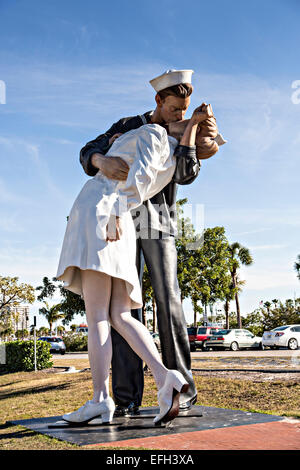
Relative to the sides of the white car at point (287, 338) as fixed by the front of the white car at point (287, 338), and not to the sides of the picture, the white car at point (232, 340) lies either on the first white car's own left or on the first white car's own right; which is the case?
on the first white car's own left

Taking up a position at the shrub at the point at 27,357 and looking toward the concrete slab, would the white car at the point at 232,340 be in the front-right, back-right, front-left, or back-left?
back-left

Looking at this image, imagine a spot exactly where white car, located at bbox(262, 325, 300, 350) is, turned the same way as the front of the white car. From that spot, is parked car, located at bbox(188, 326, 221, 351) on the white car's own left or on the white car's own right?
on the white car's own left

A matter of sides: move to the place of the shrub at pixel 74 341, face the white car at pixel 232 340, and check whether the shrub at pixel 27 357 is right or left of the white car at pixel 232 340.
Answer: right

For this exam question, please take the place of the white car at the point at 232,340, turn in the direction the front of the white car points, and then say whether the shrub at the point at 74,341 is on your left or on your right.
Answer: on your left
